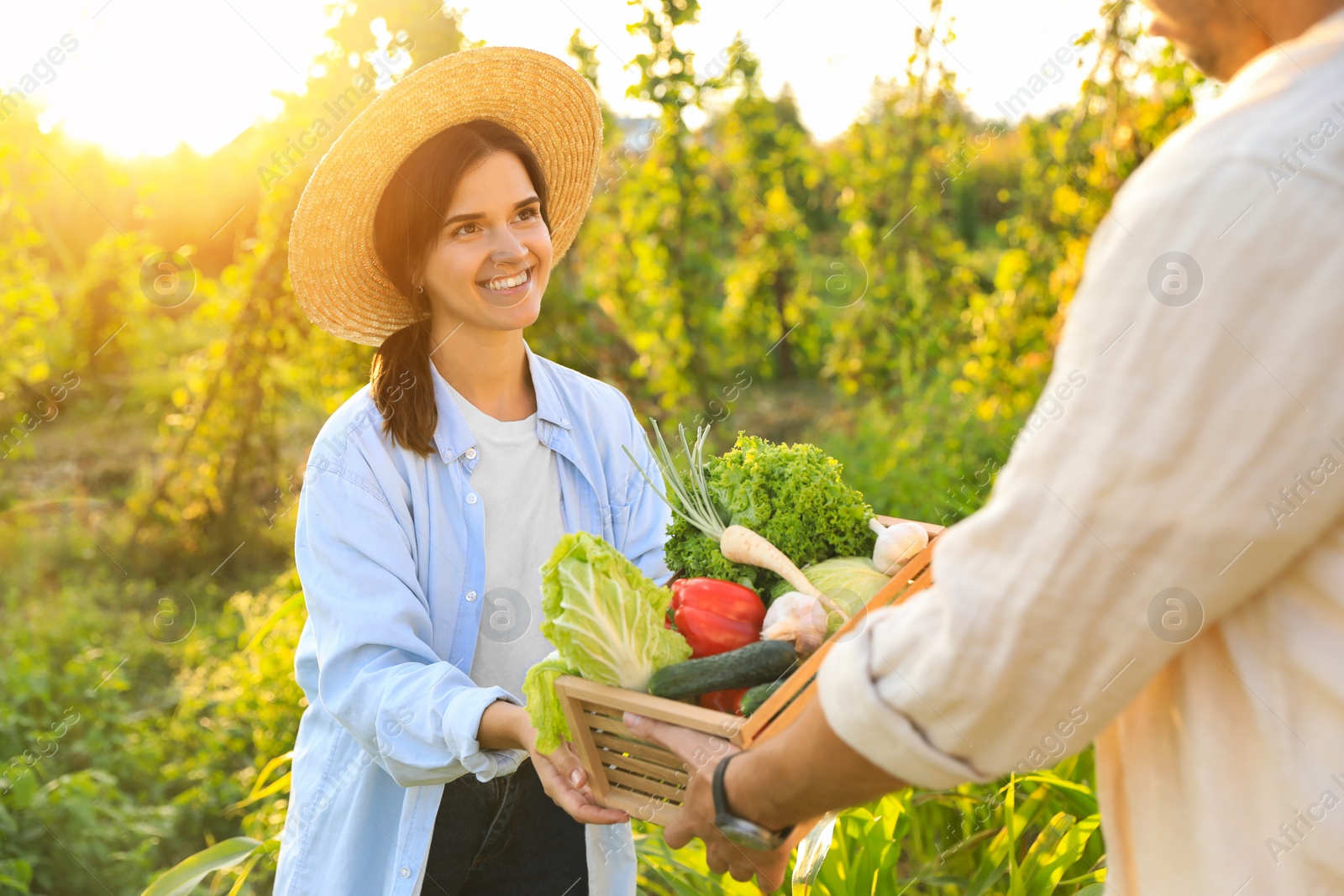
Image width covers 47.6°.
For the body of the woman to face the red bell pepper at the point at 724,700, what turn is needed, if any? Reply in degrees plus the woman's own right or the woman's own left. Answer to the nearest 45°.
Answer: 0° — they already face it

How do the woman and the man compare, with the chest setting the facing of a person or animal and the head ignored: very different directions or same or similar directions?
very different directions

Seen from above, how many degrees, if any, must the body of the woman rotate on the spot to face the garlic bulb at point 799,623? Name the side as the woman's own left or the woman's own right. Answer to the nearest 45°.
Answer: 0° — they already face it

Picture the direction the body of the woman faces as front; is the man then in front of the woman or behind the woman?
in front

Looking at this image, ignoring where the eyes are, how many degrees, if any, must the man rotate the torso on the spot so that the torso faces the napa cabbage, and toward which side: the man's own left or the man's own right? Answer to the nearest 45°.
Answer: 0° — they already face it

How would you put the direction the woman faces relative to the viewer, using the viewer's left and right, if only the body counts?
facing the viewer and to the right of the viewer

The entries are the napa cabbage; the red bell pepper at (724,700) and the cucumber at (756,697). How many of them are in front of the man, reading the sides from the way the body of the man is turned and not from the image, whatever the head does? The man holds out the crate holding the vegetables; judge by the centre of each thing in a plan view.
3

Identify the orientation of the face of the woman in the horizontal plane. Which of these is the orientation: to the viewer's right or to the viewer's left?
to the viewer's right

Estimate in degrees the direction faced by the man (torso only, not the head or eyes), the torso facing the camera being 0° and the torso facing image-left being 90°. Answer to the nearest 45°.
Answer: approximately 135°

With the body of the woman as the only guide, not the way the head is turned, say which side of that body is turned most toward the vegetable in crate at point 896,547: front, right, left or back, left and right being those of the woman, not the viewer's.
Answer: front
